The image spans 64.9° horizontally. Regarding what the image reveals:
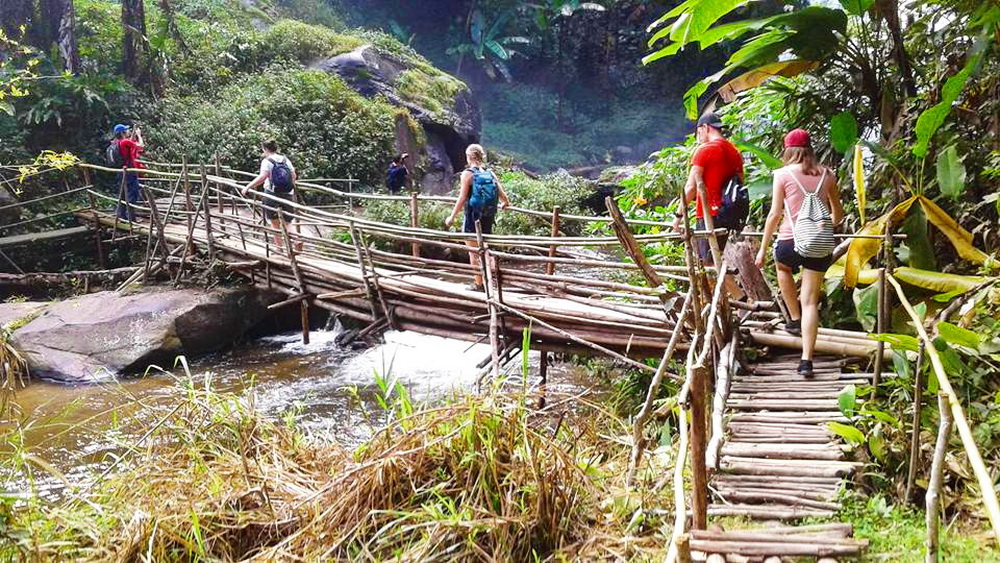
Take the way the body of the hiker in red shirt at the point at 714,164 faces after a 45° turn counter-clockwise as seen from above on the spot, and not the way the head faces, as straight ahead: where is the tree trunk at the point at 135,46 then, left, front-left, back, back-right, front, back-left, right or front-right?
front-right

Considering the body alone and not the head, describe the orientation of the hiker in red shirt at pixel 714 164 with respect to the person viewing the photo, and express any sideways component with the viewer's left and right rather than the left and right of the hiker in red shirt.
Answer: facing away from the viewer and to the left of the viewer

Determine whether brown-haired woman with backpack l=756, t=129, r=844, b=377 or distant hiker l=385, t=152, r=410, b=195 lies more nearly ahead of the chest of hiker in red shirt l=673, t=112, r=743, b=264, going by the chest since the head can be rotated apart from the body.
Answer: the distant hiker

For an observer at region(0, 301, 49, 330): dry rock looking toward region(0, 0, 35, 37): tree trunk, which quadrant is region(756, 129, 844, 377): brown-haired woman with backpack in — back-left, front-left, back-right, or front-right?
back-right

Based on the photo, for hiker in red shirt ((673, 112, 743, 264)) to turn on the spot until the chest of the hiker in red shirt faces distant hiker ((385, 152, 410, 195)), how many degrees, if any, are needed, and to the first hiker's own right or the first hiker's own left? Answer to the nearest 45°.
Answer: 0° — they already face them

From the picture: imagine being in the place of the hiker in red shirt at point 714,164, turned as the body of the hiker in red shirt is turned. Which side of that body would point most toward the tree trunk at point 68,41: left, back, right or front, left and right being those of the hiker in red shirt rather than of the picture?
front

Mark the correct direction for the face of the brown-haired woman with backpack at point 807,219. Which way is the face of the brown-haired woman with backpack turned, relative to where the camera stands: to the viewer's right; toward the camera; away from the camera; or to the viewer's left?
away from the camera

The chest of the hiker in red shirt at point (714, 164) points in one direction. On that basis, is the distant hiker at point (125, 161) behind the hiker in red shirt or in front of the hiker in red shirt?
in front

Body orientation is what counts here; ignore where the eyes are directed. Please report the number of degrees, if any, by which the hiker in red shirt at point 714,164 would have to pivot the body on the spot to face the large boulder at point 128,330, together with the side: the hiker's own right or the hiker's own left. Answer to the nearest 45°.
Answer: approximately 45° to the hiker's own left

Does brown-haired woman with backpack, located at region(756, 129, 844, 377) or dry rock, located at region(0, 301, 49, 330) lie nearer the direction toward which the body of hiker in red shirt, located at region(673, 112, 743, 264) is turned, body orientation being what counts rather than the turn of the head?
the dry rock

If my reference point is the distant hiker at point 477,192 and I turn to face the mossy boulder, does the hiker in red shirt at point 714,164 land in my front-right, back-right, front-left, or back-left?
back-right

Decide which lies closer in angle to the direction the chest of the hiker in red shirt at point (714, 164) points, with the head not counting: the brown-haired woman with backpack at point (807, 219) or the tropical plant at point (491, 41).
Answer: the tropical plant

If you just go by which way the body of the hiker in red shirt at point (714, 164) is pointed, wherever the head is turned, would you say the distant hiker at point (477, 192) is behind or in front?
in front

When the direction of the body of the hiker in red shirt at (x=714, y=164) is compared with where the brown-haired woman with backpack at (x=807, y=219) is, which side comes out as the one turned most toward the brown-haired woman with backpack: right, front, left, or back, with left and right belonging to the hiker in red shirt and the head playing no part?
back

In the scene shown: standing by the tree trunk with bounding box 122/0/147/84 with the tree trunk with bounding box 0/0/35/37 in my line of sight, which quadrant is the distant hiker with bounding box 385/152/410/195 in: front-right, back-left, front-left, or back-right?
back-left

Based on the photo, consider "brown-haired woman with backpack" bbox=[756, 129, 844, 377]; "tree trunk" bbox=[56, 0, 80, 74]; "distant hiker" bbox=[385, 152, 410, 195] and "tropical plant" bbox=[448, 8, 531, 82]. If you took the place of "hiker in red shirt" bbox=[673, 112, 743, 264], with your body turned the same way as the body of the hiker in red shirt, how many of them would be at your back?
1
